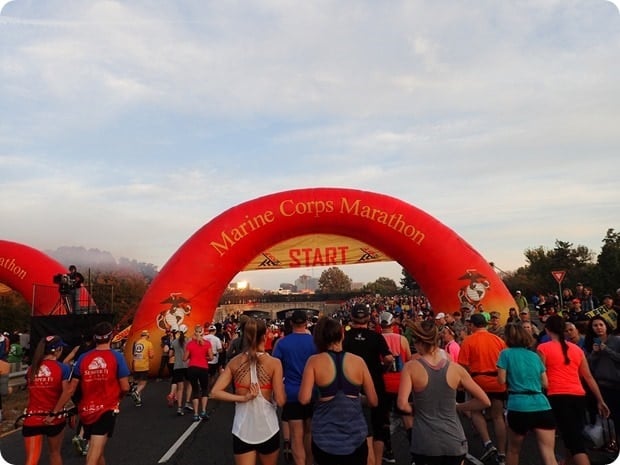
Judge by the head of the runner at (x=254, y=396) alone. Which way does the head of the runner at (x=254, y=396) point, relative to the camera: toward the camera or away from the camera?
away from the camera

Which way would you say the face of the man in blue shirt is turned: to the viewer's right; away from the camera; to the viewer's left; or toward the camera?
away from the camera

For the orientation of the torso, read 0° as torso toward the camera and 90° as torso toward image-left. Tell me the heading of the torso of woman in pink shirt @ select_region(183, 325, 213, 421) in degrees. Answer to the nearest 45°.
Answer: approximately 180°

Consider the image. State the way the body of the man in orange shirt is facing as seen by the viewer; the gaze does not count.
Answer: away from the camera

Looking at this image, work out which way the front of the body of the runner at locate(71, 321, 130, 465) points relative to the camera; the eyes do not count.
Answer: away from the camera

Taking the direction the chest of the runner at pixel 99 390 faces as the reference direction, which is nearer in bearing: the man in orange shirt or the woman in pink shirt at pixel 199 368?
the woman in pink shirt

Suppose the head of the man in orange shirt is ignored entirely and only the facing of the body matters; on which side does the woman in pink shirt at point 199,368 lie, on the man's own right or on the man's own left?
on the man's own left
